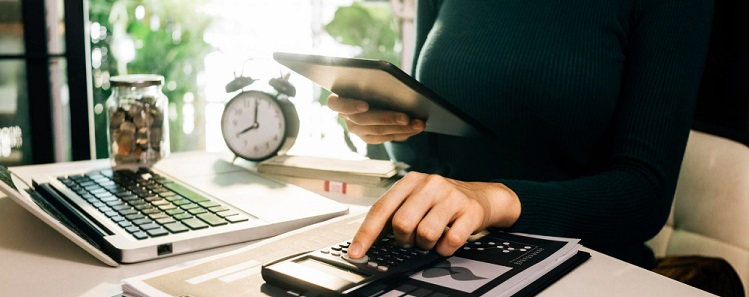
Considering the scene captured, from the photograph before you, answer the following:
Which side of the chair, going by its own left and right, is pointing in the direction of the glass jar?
front

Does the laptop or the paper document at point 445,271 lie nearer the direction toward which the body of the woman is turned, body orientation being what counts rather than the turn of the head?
the laptop

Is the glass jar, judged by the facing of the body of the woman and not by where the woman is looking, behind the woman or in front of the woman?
in front

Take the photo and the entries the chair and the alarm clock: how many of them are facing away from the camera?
0

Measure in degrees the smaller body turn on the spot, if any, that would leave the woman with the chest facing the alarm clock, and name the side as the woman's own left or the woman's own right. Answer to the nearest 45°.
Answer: approximately 45° to the woman's own right

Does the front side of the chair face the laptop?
yes

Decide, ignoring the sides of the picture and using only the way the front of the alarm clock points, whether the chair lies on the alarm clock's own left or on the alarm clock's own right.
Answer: on the alarm clock's own left

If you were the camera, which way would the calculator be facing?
facing away from the viewer and to the right of the viewer

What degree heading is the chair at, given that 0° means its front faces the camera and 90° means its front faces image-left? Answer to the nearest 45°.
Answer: approximately 45°

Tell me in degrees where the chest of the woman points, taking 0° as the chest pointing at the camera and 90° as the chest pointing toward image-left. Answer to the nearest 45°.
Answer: approximately 45°

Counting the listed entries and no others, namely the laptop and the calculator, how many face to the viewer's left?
0

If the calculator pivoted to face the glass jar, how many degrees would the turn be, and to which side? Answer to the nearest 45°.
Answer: approximately 90° to its left

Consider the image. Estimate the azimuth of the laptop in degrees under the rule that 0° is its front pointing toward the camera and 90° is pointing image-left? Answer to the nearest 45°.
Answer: approximately 225°

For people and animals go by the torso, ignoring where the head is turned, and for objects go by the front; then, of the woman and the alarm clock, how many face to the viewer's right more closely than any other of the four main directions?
0
